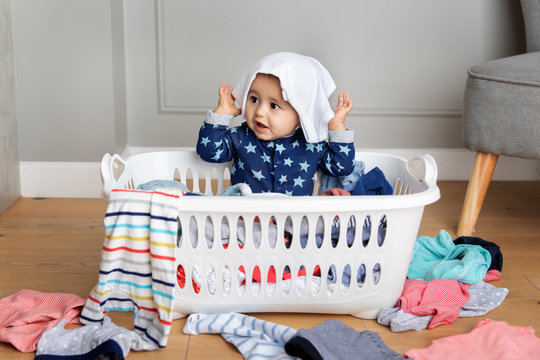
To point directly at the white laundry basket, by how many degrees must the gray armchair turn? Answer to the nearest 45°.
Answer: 0° — it already faces it

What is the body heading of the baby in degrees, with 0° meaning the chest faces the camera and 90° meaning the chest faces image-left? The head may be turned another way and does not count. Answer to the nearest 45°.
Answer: approximately 0°

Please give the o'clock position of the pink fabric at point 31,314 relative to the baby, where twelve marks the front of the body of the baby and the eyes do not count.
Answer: The pink fabric is roughly at 2 o'clock from the baby.

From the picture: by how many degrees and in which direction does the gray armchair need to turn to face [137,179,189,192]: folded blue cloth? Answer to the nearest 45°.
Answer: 0° — it already faces it

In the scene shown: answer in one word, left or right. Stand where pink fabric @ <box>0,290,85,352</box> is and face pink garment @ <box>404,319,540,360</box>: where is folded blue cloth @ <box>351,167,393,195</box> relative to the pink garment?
left

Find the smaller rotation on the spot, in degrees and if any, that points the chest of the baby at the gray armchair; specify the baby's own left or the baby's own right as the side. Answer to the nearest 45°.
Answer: approximately 90° to the baby's own left

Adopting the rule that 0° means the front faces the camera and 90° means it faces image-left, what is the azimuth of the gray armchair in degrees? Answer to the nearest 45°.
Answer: approximately 45°
